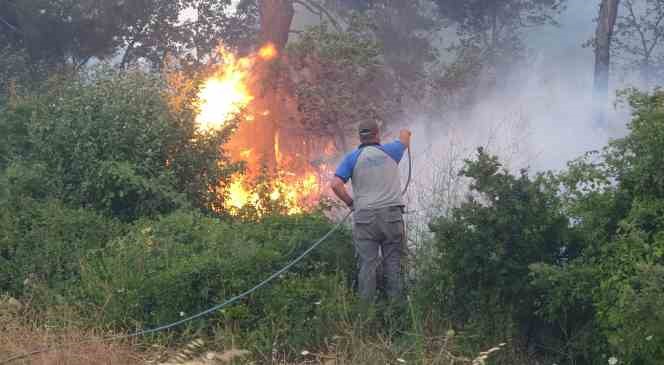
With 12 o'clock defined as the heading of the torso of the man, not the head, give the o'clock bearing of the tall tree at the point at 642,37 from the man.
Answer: The tall tree is roughly at 1 o'clock from the man.

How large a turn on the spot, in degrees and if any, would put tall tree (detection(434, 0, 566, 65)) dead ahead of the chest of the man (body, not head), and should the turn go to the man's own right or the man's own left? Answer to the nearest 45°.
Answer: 0° — they already face it

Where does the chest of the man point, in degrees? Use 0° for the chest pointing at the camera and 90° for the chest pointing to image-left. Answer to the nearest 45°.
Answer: approximately 180°

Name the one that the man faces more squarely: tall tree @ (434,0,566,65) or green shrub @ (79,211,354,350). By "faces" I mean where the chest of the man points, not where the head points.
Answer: the tall tree

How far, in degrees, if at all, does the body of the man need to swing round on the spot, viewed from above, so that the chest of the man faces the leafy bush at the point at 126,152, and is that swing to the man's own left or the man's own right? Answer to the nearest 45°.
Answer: approximately 45° to the man's own left

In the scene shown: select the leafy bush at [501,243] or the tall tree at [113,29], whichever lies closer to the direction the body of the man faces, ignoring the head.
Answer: the tall tree

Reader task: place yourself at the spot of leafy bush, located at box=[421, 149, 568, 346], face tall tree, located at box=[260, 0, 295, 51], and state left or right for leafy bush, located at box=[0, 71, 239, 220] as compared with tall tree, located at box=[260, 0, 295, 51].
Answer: left

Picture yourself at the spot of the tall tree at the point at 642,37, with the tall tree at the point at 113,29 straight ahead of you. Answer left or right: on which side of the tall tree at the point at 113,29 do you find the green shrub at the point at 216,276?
left

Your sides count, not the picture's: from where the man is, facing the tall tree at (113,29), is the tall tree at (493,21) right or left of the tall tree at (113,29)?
right

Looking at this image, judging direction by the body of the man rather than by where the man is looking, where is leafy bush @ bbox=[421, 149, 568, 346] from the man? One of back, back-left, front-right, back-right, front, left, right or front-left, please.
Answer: back-right

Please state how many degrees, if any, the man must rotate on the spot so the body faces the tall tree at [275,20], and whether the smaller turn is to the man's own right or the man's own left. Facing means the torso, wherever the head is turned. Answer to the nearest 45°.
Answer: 0° — they already face it
